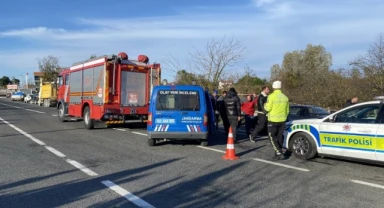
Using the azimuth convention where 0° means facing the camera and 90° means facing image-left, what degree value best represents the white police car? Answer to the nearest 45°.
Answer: approximately 90°

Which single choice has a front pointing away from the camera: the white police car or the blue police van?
the blue police van

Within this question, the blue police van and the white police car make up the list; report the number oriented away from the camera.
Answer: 1

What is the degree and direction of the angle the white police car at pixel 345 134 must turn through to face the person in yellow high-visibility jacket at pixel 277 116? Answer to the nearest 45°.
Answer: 0° — it already faces them

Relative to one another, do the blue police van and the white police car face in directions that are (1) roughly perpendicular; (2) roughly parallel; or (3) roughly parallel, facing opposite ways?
roughly perpendicular

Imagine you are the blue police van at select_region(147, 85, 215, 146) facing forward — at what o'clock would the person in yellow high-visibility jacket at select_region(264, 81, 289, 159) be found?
The person in yellow high-visibility jacket is roughly at 4 o'clock from the blue police van.

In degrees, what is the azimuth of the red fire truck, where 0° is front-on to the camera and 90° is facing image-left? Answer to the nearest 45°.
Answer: approximately 135°

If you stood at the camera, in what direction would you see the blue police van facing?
facing away from the viewer

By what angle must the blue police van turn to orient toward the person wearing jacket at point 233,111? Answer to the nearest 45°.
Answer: approximately 45° to its right

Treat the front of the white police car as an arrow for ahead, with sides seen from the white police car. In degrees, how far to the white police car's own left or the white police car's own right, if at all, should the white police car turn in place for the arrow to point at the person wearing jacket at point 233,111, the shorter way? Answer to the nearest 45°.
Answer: approximately 45° to the white police car's own right
